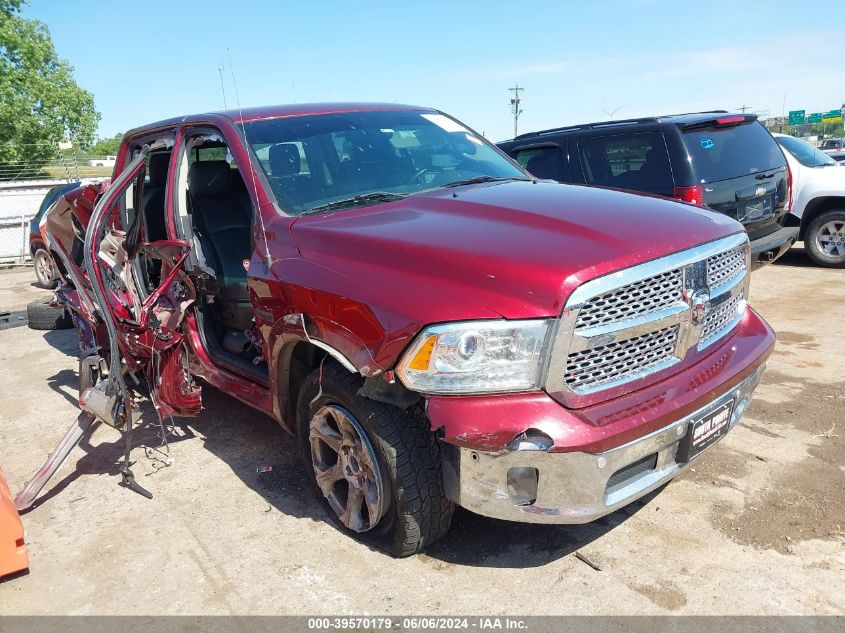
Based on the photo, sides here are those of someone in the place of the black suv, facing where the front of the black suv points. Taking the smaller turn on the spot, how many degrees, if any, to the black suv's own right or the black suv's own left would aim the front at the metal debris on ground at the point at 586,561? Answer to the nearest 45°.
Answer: approximately 135° to the black suv's own left

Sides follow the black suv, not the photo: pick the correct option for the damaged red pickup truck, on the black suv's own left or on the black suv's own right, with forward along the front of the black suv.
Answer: on the black suv's own left

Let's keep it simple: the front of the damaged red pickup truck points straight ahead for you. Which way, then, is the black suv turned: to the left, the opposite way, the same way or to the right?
the opposite way

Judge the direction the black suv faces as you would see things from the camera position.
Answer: facing away from the viewer and to the left of the viewer

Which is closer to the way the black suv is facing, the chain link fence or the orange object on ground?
the chain link fence

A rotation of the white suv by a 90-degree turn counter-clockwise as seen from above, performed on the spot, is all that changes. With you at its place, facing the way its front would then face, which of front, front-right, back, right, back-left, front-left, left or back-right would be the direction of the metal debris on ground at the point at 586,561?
back-right

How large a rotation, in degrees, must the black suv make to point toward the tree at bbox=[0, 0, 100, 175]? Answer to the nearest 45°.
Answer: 0° — it already faces it

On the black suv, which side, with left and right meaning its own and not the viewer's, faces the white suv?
right

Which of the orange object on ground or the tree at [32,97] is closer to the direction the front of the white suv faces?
the orange object on ground

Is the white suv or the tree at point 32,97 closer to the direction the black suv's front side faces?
the tree

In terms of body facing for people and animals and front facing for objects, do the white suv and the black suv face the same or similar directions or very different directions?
very different directions

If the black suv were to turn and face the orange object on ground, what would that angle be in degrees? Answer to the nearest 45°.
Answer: approximately 90° to its left

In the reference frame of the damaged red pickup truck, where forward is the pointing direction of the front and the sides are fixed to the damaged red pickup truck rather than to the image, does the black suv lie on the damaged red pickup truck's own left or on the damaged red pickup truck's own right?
on the damaged red pickup truck's own left
